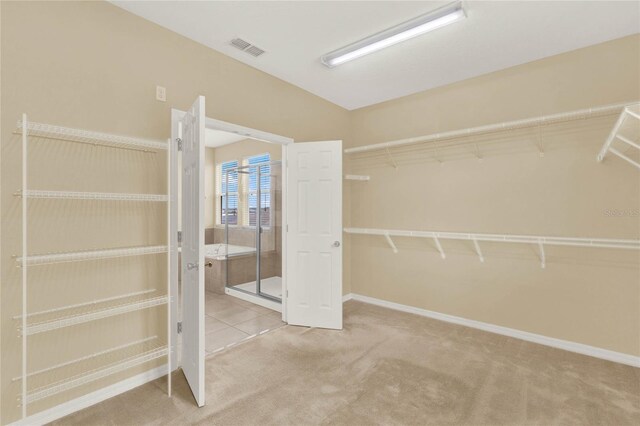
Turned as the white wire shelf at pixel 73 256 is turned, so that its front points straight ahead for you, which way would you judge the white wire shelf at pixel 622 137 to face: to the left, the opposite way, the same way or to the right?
the opposite way

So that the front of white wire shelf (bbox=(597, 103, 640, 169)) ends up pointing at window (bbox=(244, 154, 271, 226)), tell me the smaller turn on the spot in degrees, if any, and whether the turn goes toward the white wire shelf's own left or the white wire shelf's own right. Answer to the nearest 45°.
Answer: approximately 45° to the white wire shelf's own right

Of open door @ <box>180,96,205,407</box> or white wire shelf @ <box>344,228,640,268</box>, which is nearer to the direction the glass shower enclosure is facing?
the open door

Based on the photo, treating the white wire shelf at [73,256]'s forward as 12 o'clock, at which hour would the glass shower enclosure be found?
The glass shower enclosure is roughly at 9 o'clock from the white wire shelf.

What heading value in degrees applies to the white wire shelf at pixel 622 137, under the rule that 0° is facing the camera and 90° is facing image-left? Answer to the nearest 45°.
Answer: approximately 45°

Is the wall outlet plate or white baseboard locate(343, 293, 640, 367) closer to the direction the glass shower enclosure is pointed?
the wall outlet plate

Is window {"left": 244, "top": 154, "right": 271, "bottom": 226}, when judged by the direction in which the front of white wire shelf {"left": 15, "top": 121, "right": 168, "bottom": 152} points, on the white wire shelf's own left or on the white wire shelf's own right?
on the white wire shelf's own left
